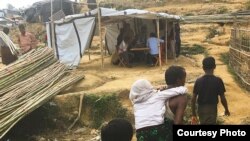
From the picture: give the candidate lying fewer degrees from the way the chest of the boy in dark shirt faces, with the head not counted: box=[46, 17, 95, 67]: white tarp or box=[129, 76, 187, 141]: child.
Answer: the white tarp

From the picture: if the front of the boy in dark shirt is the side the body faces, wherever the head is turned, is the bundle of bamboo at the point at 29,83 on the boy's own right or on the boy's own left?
on the boy's own left

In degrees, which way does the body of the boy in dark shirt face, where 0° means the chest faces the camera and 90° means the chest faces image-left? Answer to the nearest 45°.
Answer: approximately 180°

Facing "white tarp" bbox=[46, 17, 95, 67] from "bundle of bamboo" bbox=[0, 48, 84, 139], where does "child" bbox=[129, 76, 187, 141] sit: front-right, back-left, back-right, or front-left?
back-right

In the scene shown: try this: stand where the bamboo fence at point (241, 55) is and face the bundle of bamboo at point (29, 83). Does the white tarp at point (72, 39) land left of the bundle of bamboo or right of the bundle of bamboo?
right

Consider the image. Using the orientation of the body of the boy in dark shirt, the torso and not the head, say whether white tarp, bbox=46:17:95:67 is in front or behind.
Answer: in front

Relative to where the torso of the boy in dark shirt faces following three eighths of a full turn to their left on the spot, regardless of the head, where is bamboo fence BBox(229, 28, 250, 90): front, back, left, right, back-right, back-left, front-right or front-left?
back-right

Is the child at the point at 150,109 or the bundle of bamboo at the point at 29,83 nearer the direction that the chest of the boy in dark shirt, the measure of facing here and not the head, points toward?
the bundle of bamboo

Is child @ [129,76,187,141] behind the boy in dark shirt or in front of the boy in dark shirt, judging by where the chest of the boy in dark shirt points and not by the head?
behind
